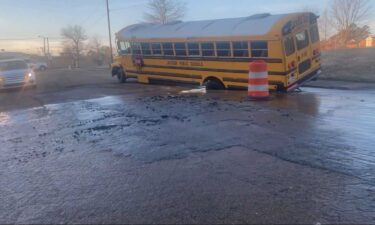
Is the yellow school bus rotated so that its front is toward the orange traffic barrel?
no

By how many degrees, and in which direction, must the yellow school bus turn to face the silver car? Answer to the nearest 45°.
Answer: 0° — it already faces it

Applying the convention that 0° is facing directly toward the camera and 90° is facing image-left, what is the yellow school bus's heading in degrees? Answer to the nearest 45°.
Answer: approximately 135°

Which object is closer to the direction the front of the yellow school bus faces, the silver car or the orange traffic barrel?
the silver car
